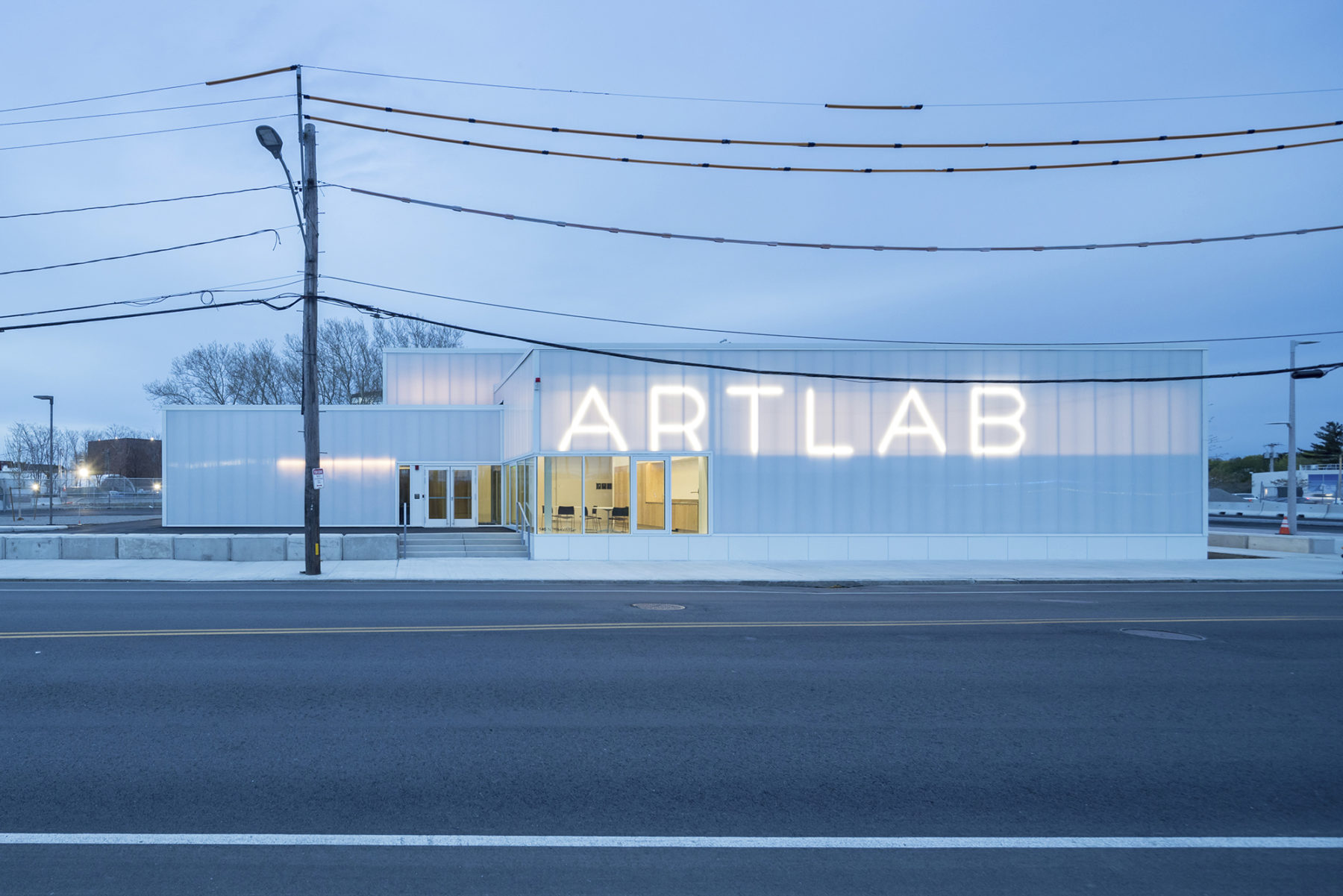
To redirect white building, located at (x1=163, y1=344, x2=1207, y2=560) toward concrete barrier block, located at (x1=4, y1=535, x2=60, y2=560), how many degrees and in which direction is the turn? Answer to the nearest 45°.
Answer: approximately 90° to its right

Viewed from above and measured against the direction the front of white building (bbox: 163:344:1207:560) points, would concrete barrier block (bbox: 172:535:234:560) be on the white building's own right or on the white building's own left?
on the white building's own right

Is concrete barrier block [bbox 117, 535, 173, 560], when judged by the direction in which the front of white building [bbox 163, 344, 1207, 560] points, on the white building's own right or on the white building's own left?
on the white building's own right

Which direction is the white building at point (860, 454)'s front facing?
toward the camera

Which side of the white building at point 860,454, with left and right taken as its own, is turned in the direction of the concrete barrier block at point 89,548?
right

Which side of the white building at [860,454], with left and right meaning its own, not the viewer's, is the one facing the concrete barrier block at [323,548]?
right

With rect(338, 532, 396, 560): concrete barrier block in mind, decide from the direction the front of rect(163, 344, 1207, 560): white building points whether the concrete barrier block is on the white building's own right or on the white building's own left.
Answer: on the white building's own right

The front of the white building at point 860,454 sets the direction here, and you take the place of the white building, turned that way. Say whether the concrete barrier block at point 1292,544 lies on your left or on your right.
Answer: on your left
